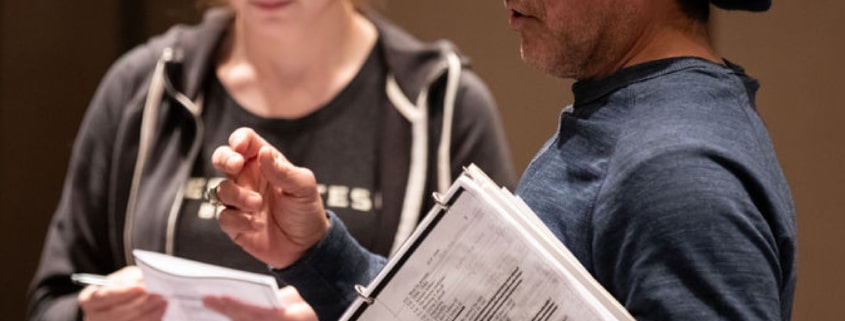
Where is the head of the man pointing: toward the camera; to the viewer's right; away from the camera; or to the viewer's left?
to the viewer's left

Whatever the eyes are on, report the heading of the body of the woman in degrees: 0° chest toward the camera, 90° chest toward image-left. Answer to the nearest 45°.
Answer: approximately 0°

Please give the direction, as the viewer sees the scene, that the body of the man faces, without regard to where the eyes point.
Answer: to the viewer's left
